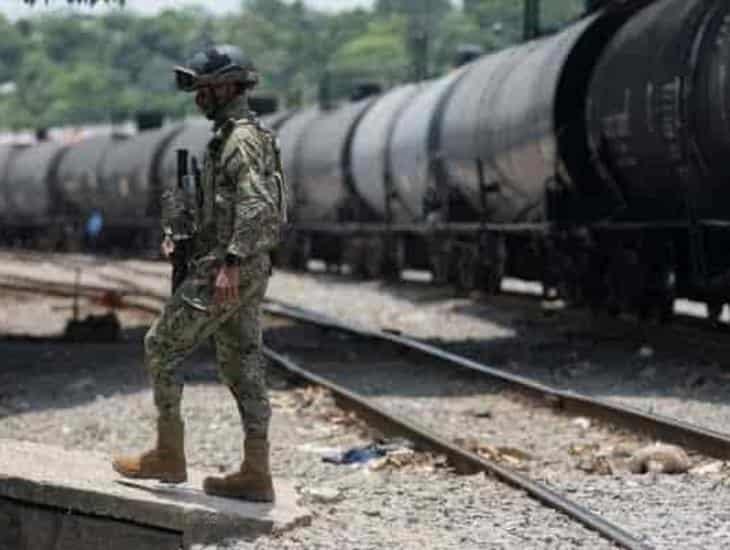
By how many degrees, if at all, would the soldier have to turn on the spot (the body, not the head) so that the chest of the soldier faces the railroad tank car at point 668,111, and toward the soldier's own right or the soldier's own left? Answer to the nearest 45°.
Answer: approximately 135° to the soldier's own right

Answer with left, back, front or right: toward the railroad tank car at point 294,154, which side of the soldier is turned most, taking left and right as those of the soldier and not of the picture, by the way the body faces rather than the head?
right

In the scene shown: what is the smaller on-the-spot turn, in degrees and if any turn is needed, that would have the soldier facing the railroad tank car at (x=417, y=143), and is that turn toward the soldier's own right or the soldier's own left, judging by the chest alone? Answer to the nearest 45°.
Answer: approximately 90° to the soldier's own right

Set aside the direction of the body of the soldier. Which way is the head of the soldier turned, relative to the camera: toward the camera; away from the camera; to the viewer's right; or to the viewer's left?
to the viewer's left

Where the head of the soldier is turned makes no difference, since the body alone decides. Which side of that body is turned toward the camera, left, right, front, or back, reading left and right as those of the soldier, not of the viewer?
left
